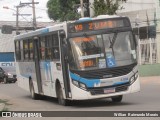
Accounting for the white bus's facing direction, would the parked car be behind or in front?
behind

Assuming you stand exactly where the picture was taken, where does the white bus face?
facing the viewer and to the right of the viewer

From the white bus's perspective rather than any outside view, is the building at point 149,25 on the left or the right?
on its left

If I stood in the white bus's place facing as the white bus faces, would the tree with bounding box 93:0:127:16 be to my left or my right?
on my left

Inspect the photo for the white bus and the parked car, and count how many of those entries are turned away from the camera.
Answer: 0
